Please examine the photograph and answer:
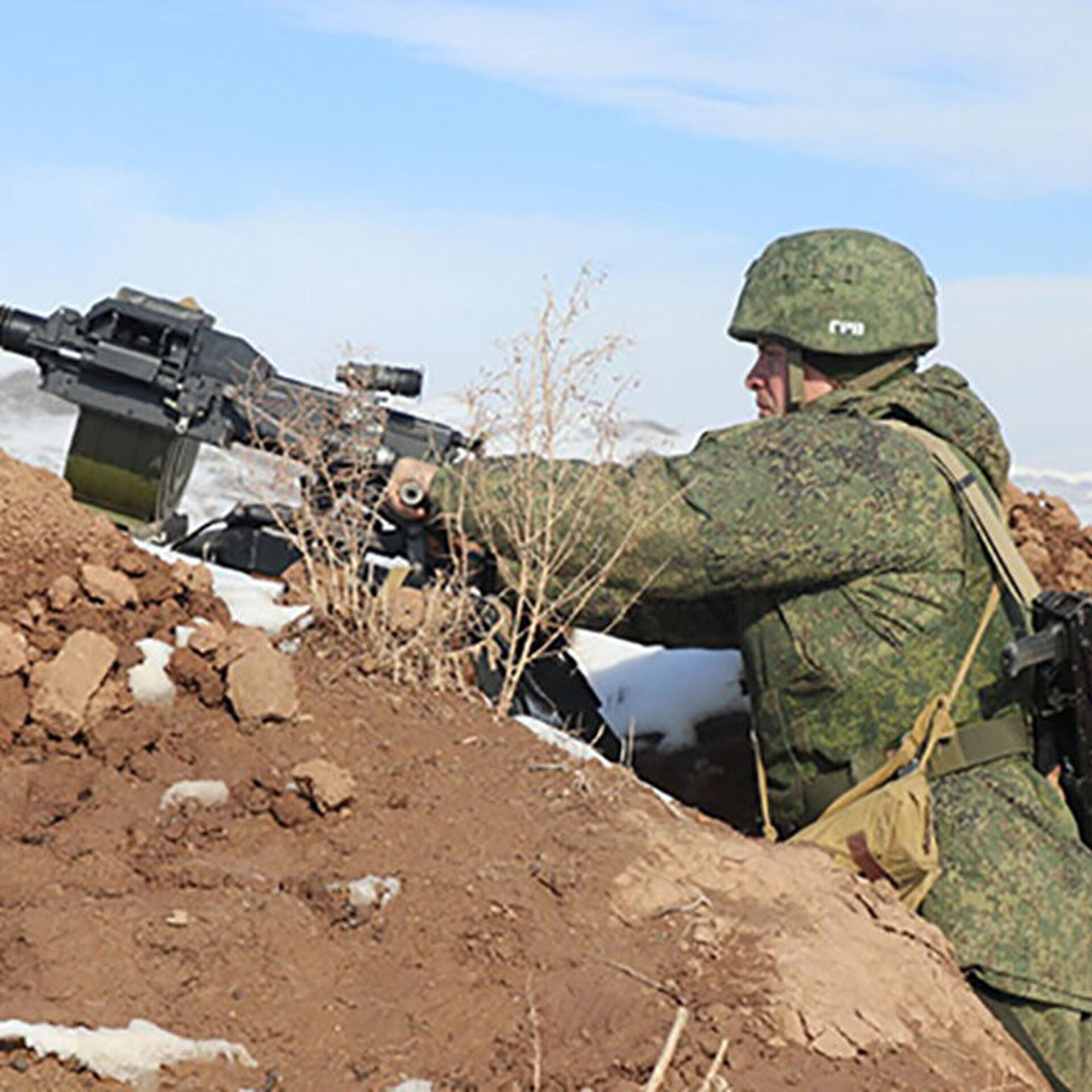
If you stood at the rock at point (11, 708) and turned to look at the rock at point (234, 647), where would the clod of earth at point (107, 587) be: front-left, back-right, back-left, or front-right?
front-left

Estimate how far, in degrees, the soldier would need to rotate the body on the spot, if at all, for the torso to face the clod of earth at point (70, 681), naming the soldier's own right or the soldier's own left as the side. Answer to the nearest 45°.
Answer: approximately 45° to the soldier's own left

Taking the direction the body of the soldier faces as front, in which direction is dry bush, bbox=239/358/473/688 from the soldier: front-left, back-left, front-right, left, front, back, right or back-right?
front

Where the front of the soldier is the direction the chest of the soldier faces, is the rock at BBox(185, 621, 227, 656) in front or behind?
in front

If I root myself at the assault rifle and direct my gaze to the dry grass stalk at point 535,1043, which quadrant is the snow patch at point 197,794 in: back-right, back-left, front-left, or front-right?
front-right

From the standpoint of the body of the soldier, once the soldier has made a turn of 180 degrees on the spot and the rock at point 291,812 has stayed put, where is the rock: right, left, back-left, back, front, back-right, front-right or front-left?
back-right

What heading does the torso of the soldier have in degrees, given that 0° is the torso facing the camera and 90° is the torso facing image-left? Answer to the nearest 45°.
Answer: approximately 90°

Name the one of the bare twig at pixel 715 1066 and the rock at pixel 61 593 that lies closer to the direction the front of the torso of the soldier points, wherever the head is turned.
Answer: the rock

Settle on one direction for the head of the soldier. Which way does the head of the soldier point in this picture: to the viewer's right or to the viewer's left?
to the viewer's left

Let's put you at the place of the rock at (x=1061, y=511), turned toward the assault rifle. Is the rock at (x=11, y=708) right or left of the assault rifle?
right

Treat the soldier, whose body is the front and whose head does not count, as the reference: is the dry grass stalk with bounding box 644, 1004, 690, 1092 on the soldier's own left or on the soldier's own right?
on the soldier's own left

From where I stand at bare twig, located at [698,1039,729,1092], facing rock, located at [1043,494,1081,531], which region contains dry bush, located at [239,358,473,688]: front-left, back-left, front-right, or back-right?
front-left

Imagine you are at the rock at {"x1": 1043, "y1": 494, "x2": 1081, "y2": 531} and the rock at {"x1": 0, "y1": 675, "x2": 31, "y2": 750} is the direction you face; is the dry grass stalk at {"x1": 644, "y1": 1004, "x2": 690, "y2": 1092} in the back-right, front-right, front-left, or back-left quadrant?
front-left

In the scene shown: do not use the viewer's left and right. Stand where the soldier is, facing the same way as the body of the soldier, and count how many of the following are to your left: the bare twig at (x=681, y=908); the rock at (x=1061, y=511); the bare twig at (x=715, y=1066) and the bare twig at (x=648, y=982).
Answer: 3

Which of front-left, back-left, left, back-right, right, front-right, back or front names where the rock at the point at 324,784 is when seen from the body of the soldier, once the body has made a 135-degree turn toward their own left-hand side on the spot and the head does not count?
right

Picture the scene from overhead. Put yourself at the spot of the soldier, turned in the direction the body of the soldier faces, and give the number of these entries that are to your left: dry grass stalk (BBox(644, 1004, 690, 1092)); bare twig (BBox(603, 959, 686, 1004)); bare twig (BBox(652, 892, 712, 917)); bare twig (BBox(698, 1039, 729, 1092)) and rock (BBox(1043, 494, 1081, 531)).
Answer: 4

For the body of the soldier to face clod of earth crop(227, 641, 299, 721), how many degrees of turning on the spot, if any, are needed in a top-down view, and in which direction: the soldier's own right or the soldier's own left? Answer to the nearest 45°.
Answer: approximately 45° to the soldier's own left

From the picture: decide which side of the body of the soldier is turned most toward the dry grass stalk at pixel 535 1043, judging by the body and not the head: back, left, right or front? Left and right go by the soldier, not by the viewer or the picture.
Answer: left
